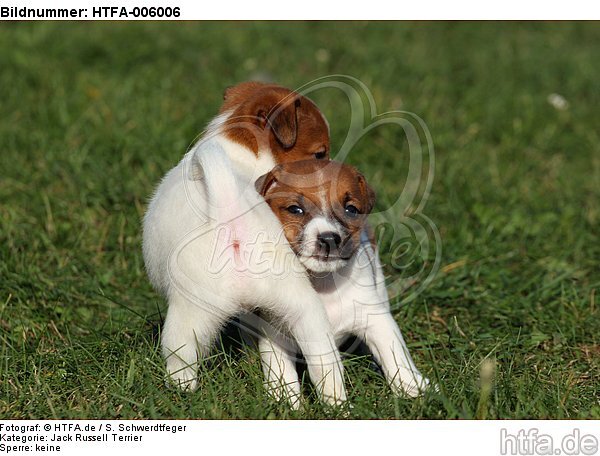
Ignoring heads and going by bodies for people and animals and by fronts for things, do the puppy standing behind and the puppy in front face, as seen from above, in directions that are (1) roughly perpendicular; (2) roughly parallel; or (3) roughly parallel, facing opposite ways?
roughly parallel, facing opposite ways

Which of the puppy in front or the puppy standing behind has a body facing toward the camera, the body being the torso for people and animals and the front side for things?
the puppy in front

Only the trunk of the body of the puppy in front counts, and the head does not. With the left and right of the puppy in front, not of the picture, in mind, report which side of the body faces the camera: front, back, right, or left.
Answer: front

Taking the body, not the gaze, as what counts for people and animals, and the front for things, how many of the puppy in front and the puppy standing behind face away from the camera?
1

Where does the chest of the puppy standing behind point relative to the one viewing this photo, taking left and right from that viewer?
facing away from the viewer
